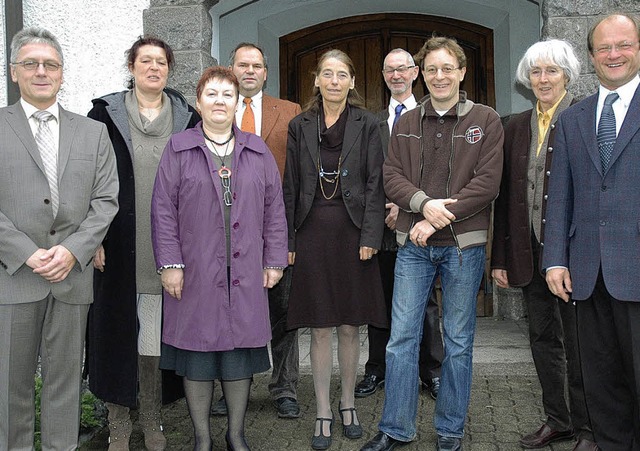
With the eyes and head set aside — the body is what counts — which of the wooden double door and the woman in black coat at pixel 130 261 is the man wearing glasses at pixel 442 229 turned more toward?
the woman in black coat

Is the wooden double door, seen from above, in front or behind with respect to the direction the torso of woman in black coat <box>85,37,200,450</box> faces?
behind

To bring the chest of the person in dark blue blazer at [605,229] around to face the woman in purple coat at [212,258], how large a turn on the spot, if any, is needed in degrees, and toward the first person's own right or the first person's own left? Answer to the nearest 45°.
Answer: approximately 90° to the first person's own right

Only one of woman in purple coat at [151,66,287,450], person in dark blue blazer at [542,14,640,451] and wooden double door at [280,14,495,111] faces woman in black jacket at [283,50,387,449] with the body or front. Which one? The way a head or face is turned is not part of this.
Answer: the wooden double door

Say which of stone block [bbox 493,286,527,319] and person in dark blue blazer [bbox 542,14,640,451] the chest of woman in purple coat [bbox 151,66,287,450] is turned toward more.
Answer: the person in dark blue blazer

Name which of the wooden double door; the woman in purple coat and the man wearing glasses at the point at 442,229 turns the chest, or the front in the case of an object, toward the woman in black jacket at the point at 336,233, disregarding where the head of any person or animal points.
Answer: the wooden double door

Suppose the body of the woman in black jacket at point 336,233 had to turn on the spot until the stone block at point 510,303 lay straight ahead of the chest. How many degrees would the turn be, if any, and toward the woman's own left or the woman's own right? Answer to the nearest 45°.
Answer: approximately 135° to the woman's own left

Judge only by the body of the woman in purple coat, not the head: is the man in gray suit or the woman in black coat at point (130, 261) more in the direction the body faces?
the man in gray suit
